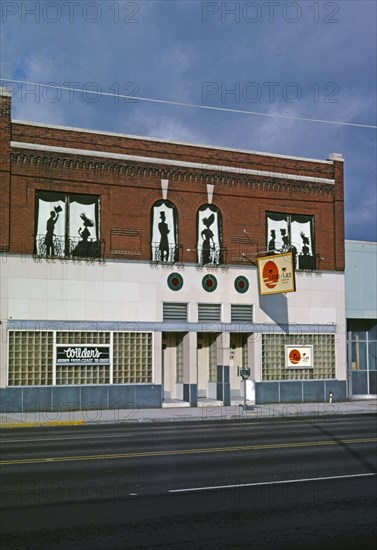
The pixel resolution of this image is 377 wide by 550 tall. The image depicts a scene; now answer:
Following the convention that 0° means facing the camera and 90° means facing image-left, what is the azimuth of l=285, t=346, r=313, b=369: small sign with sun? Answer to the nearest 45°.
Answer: approximately 0°

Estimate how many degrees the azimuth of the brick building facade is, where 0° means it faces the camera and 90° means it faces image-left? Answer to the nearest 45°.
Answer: approximately 0°
